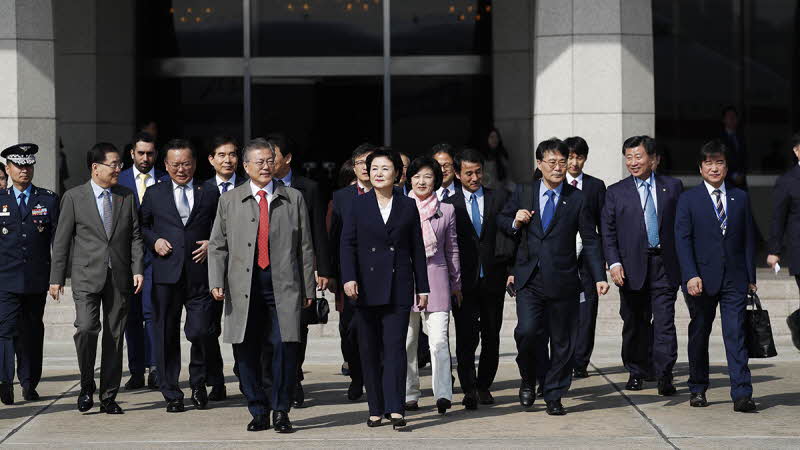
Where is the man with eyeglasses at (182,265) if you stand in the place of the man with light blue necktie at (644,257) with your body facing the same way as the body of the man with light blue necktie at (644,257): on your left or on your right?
on your right

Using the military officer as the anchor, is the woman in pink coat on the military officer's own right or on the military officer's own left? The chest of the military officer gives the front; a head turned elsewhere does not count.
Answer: on the military officer's own left

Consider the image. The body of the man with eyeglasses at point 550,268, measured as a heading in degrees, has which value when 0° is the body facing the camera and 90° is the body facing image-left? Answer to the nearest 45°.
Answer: approximately 0°

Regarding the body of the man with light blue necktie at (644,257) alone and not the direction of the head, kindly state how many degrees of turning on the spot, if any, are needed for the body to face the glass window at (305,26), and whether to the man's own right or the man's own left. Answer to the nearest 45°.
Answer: approximately 135° to the man's own right

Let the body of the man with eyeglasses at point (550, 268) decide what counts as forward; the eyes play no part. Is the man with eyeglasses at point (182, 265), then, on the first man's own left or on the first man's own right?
on the first man's own right

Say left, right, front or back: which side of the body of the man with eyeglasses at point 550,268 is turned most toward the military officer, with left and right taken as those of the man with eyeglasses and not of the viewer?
right

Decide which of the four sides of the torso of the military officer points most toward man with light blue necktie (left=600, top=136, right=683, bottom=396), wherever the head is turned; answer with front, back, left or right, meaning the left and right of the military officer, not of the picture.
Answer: left

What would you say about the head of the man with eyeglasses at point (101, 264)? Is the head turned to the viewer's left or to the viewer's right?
to the viewer's right
